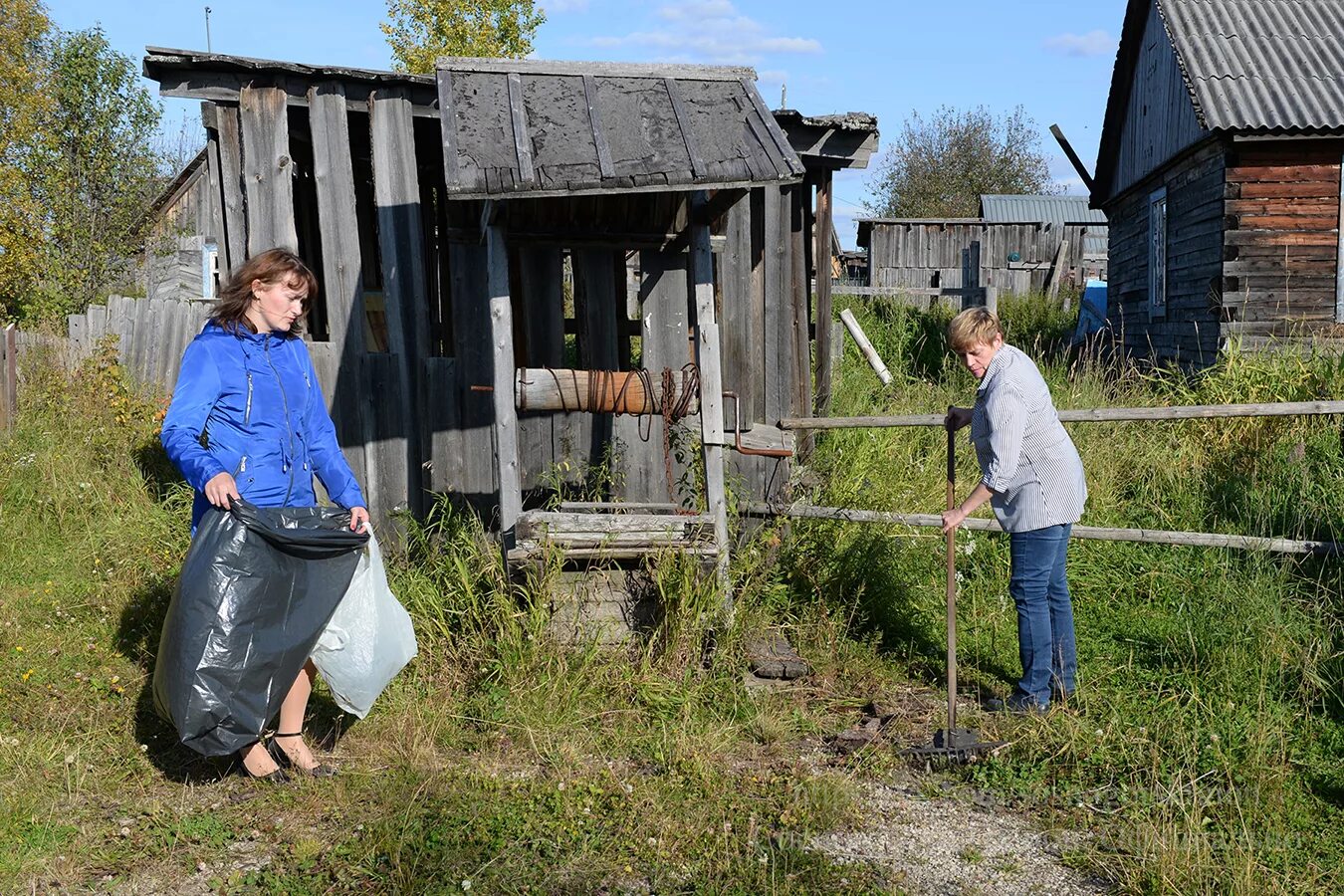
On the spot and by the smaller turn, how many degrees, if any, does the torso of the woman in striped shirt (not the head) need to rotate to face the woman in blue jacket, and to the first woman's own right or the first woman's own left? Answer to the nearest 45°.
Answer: approximately 45° to the first woman's own left

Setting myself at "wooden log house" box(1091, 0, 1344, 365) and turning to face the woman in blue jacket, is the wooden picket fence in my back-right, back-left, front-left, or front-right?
front-right

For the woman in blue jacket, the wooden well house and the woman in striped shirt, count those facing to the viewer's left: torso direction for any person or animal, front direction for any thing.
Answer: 1

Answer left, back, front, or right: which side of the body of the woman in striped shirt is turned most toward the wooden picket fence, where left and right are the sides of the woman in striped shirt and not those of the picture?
front

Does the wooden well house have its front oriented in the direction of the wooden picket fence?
no

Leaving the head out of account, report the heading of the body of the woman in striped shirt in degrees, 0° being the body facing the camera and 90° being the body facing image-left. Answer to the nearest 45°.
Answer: approximately 90°

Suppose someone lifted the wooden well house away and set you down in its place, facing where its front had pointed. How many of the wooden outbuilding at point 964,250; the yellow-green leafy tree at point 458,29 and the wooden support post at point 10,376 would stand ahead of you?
0

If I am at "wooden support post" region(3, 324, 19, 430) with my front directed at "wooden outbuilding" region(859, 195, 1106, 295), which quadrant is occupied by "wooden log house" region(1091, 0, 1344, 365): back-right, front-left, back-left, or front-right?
front-right

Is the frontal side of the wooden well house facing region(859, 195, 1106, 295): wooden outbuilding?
no

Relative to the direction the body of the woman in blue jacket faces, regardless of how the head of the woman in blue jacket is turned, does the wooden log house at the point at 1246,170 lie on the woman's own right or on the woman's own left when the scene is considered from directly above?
on the woman's own left

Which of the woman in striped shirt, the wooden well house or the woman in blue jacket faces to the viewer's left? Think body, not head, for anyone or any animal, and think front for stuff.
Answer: the woman in striped shirt

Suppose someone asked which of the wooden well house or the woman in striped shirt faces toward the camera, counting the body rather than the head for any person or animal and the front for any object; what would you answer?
the wooden well house

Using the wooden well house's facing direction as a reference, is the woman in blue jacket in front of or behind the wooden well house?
in front

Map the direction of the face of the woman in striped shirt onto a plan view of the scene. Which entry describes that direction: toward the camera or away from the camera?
toward the camera

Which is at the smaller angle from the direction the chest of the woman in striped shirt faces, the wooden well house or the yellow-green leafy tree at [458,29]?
the wooden well house

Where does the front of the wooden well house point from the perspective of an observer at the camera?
facing the viewer

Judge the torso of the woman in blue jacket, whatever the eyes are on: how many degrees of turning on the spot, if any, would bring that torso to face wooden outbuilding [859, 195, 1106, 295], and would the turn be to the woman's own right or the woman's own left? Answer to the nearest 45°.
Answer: approximately 90° to the woman's own left

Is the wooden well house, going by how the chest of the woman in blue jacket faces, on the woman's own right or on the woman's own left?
on the woman's own left
